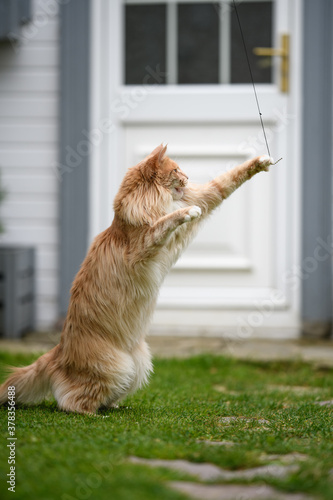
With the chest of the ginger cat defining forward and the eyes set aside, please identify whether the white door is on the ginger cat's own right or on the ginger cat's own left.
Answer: on the ginger cat's own left

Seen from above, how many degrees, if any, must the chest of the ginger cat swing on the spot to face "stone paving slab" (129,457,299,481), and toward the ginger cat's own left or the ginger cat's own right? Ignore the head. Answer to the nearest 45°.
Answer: approximately 90° to the ginger cat's own right

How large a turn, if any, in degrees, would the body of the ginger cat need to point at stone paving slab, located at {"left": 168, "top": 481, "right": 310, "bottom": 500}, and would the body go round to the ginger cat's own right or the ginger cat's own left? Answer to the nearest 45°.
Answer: approximately 90° to the ginger cat's own right

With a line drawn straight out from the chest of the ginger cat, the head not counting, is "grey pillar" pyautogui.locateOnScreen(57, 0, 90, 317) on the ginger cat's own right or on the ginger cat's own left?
on the ginger cat's own left

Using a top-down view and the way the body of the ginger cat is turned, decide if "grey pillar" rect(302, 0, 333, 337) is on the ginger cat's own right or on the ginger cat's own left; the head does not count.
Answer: on the ginger cat's own left

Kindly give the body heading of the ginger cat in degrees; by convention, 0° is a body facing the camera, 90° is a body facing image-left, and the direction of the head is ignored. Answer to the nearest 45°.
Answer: approximately 270°
